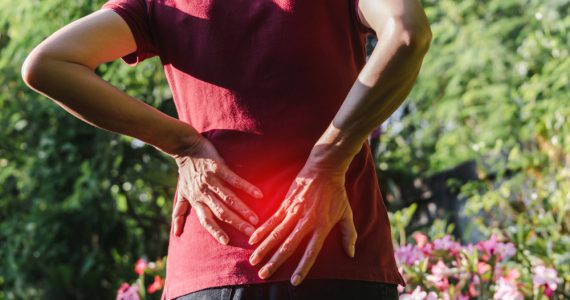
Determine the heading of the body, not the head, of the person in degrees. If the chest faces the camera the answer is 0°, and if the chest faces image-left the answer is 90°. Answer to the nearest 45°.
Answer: approximately 180°
